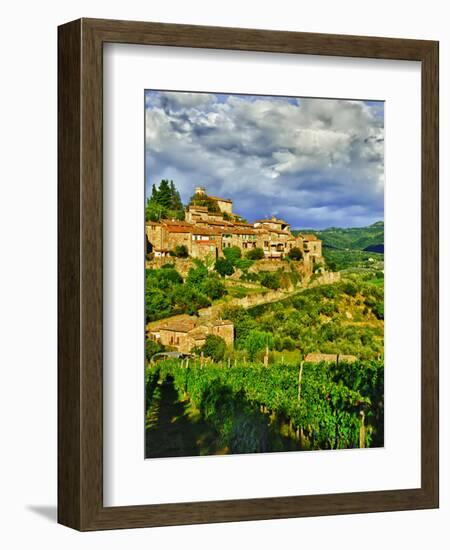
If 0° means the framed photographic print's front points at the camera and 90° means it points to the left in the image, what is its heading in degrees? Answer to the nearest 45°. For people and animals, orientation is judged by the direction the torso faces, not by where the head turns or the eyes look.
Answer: approximately 315°
